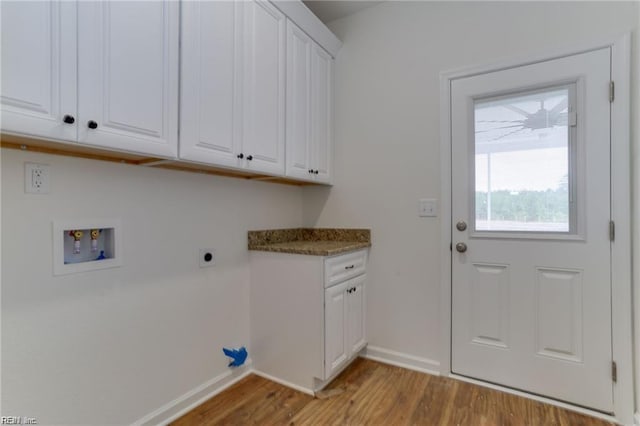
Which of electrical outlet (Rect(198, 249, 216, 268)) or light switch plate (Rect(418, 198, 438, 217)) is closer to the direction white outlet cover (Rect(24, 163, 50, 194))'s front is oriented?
the light switch plate

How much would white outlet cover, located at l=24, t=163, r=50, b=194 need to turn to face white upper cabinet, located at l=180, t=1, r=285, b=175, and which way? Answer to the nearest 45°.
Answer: approximately 90° to its left

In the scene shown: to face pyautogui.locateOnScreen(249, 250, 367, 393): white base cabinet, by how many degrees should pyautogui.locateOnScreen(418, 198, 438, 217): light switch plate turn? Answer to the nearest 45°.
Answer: approximately 45° to its right

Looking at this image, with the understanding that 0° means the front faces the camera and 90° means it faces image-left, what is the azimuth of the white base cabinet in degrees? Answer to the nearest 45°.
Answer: approximately 315°

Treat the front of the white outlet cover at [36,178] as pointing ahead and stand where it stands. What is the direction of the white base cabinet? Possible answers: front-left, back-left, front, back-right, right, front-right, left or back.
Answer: left

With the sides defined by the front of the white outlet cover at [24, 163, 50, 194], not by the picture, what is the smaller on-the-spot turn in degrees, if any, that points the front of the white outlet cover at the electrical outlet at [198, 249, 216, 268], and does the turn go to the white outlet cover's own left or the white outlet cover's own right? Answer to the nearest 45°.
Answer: approximately 90° to the white outlet cover's own left

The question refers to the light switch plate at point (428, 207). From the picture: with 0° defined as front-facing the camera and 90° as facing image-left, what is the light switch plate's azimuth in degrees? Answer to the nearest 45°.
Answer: approximately 0°

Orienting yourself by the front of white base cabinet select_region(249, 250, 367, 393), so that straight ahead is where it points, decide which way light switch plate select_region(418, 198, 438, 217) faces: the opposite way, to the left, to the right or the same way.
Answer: to the right

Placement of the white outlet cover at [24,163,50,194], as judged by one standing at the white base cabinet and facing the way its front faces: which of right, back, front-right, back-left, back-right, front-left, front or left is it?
right

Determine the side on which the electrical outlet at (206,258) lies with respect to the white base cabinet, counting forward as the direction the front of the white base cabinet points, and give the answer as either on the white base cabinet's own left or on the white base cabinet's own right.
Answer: on the white base cabinet's own right

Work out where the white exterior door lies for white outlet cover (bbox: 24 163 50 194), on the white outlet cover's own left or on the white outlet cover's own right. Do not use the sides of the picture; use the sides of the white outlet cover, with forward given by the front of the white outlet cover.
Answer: on the white outlet cover's own left
